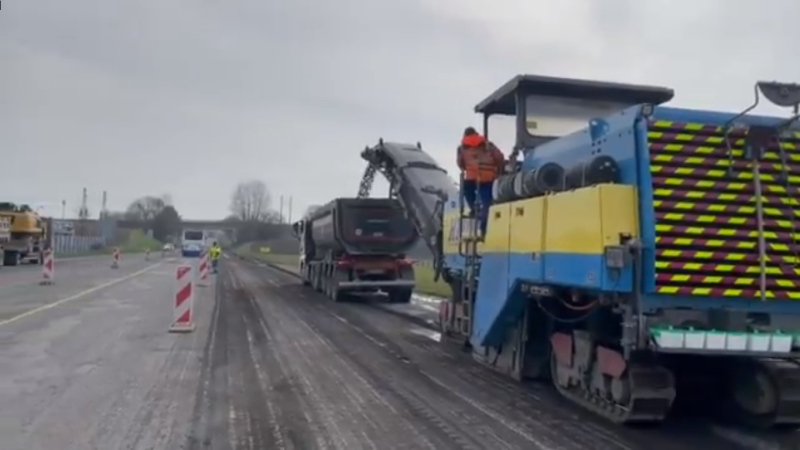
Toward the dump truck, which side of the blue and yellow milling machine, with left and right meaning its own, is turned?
front

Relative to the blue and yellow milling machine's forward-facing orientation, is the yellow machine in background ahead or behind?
ahead

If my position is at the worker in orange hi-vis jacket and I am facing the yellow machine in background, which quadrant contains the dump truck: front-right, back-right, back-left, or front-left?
front-right

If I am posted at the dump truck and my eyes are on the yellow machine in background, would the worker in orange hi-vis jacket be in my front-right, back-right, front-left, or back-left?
back-left

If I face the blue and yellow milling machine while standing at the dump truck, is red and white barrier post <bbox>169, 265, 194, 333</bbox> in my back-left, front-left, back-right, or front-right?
front-right

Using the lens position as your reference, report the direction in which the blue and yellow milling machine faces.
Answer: facing away from the viewer and to the left of the viewer

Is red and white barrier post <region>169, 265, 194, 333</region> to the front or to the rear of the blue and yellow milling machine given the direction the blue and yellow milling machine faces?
to the front
